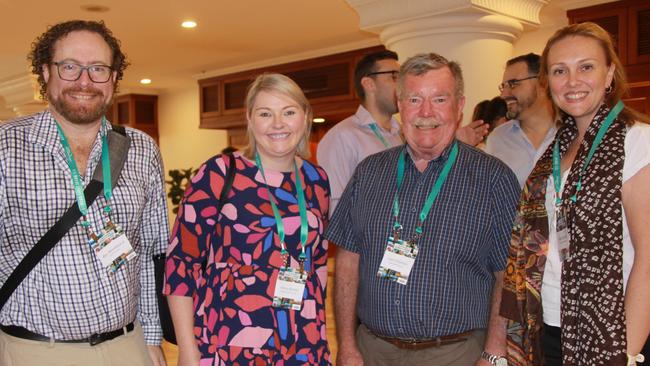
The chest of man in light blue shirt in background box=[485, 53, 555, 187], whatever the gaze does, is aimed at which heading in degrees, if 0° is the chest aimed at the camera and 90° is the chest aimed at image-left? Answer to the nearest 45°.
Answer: approximately 45°

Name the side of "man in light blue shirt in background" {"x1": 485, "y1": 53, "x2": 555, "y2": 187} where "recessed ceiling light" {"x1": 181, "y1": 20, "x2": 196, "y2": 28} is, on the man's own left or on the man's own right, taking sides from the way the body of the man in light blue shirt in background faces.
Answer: on the man's own right

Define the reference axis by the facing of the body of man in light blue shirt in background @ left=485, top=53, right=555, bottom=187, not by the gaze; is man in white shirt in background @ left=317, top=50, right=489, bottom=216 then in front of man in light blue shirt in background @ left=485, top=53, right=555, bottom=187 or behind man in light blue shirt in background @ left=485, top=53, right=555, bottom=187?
in front

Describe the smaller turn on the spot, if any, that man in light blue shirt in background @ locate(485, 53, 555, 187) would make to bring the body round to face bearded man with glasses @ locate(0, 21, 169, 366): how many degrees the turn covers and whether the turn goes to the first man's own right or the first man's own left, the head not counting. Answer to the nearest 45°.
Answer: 0° — they already face them

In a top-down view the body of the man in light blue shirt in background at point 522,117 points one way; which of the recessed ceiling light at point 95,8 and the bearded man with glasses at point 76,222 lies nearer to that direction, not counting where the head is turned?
the bearded man with glasses

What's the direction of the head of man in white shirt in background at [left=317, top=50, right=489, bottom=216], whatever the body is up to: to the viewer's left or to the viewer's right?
to the viewer's right
